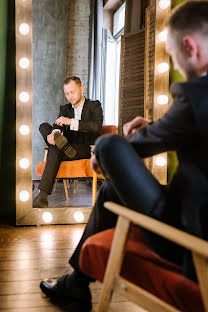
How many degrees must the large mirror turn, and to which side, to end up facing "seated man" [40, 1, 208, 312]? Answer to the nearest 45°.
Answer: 0° — it already faces them

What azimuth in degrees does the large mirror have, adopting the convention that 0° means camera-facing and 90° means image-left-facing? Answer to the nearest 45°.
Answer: approximately 0°

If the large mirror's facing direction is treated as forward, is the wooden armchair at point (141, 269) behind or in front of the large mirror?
in front

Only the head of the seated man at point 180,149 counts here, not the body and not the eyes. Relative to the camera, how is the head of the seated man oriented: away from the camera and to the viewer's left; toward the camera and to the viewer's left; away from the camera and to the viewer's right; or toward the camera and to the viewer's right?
away from the camera and to the viewer's left
